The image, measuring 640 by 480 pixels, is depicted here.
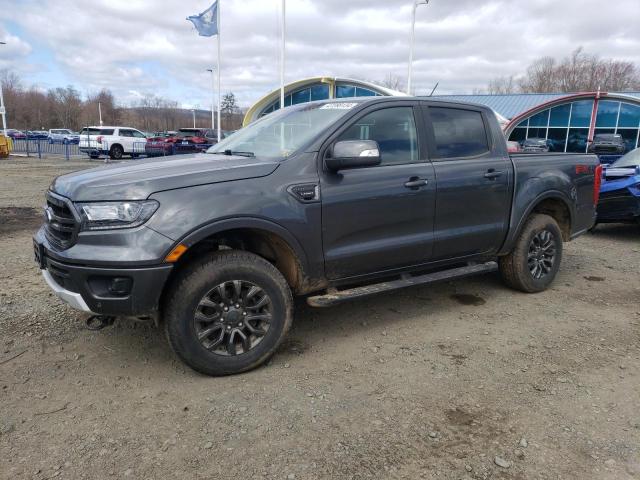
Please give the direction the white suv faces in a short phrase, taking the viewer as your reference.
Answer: facing away from the viewer and to the right of the viewer

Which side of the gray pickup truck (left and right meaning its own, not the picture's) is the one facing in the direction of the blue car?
back

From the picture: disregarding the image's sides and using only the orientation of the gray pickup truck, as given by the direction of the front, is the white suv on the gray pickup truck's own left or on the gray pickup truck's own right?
on the gray pickup truck's own right

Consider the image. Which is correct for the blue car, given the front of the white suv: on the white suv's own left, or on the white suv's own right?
on the white suv's own right

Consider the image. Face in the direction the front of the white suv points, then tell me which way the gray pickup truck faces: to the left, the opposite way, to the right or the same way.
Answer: the opposite way

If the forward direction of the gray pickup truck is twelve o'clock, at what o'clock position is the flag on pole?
The flag on pole is roughly at 4 o'clock from the gray pickup truck.

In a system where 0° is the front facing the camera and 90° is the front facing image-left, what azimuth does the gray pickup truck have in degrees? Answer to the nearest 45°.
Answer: approximately 45°
